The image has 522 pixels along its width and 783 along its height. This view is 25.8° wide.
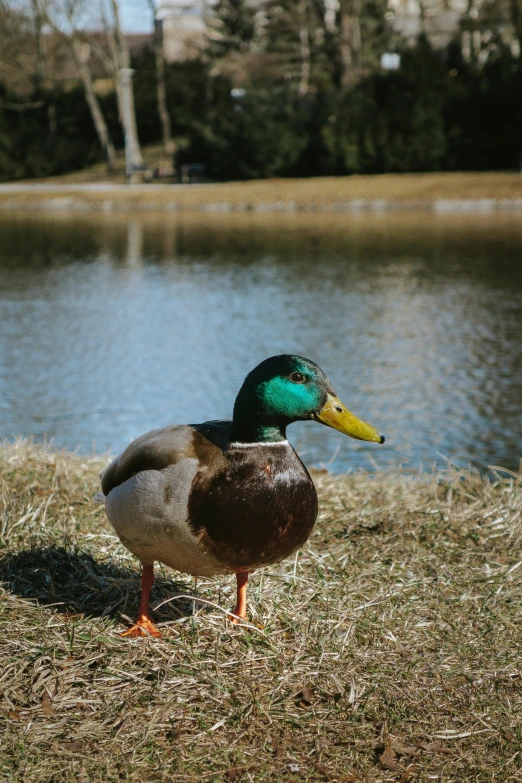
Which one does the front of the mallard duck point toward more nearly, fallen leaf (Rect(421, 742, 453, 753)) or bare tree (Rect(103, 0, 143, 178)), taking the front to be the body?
the fallen leaf

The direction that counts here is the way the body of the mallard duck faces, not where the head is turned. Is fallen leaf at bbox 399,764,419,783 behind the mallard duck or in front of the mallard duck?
in front

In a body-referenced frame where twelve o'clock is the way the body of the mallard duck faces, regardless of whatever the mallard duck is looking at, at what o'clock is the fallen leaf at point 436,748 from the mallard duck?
The fallen leaf is roughly at 12 o'clock from the mallard duck.

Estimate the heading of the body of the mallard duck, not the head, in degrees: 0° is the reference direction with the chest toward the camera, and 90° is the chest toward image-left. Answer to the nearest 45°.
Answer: approximately 315°

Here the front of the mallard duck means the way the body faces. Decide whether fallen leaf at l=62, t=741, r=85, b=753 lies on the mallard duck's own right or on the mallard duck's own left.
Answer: on the mallard duck's own right

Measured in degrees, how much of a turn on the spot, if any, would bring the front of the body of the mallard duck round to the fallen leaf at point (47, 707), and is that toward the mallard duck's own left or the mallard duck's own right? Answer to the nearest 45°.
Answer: approximately 90° to the mallard duck's own right

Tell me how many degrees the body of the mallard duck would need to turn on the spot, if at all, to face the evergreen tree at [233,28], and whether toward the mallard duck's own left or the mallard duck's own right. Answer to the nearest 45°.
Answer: approximately 135° to the mallard duck's own left
